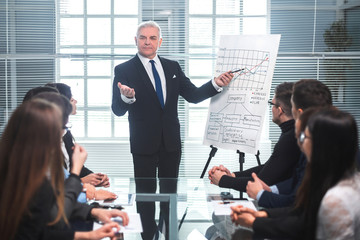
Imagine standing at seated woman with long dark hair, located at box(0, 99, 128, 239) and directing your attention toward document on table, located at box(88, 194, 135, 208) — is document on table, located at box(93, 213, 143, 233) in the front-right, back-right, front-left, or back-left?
front-right

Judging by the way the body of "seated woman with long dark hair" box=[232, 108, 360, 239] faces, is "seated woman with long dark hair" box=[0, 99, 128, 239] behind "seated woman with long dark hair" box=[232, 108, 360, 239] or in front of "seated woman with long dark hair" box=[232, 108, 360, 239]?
in front

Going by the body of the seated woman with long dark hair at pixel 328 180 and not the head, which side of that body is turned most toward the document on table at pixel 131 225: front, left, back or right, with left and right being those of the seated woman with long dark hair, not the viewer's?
front

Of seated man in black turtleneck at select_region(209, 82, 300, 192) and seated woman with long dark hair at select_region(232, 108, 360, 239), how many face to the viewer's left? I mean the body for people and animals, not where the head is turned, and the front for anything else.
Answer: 2

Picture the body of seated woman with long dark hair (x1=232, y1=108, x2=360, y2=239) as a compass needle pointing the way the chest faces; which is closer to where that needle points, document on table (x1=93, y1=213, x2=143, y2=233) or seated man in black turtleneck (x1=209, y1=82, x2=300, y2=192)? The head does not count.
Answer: the document on table

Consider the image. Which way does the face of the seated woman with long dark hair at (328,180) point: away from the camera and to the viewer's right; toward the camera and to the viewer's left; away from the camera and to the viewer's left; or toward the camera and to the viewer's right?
away from the camera and to the viewer's left

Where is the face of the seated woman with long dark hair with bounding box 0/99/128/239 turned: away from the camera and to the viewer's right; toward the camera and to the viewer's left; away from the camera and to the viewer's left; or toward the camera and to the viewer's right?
away from the camera and to the viewer's right

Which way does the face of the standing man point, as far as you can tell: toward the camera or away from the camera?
toward the camera

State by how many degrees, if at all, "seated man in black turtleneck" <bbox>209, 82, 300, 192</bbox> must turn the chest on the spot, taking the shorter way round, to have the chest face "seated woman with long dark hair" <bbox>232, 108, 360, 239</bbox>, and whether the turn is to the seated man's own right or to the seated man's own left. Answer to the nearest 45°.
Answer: approximately 90° to the seated man's own left

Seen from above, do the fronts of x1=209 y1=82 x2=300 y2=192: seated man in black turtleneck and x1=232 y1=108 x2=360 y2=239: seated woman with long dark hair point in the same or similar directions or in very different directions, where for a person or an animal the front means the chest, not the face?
same or similar directions

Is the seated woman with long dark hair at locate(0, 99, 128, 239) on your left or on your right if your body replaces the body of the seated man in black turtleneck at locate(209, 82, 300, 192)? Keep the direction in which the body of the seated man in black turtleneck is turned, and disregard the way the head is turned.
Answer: on your left

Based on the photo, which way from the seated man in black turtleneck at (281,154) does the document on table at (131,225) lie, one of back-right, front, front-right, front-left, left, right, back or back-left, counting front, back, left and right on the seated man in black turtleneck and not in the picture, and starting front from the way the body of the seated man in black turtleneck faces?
front-left

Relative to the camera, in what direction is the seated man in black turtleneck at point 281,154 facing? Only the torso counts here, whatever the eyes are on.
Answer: to the viewer's left

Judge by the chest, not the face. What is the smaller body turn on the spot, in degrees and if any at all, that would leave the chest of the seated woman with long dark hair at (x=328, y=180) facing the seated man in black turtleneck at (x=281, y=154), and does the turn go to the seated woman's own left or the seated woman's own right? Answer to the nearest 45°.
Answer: approximately 90° to the seated woman's own right

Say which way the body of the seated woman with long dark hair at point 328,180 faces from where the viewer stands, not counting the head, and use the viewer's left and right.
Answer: facing to the left of the viewer
